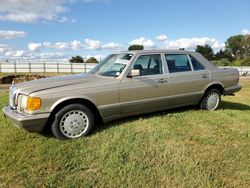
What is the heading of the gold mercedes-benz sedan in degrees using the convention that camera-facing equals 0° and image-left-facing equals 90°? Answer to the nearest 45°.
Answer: approximately 45°

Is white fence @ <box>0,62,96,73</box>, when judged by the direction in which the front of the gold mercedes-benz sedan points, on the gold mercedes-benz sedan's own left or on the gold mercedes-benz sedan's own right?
on the gold mercedes-benz sedan's own right
